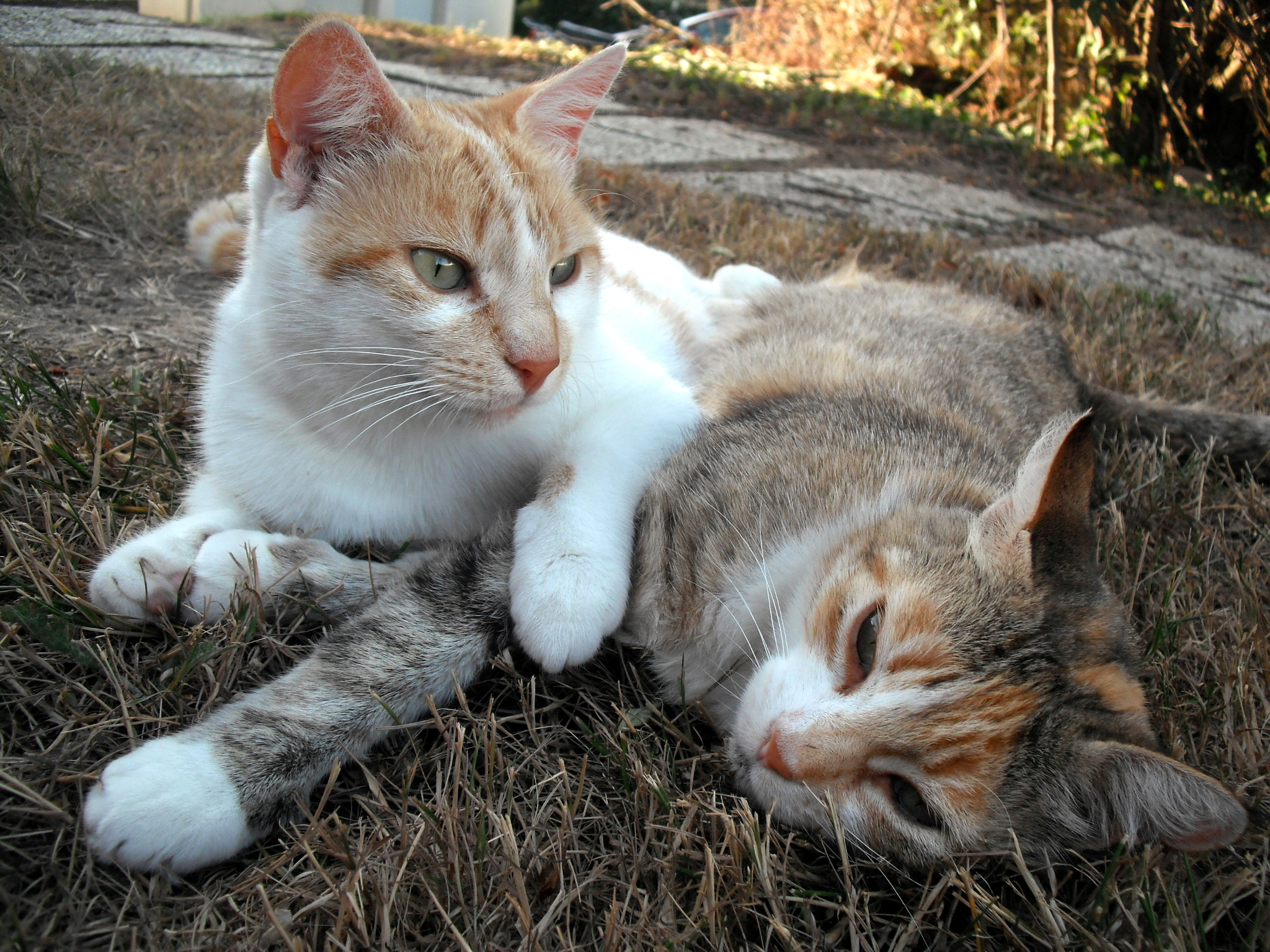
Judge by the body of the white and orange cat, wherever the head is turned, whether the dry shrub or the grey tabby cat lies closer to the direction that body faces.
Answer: the grey tabby cat

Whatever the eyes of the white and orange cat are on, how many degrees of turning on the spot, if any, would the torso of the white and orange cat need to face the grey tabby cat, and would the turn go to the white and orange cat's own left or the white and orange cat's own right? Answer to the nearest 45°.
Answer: approximately 45° to the white and orange cat's own left

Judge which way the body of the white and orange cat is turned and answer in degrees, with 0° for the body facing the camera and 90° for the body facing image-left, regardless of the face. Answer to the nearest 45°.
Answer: approximately 0°

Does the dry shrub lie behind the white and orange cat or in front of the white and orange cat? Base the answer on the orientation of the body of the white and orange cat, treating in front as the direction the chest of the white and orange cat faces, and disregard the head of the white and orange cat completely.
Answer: behind
